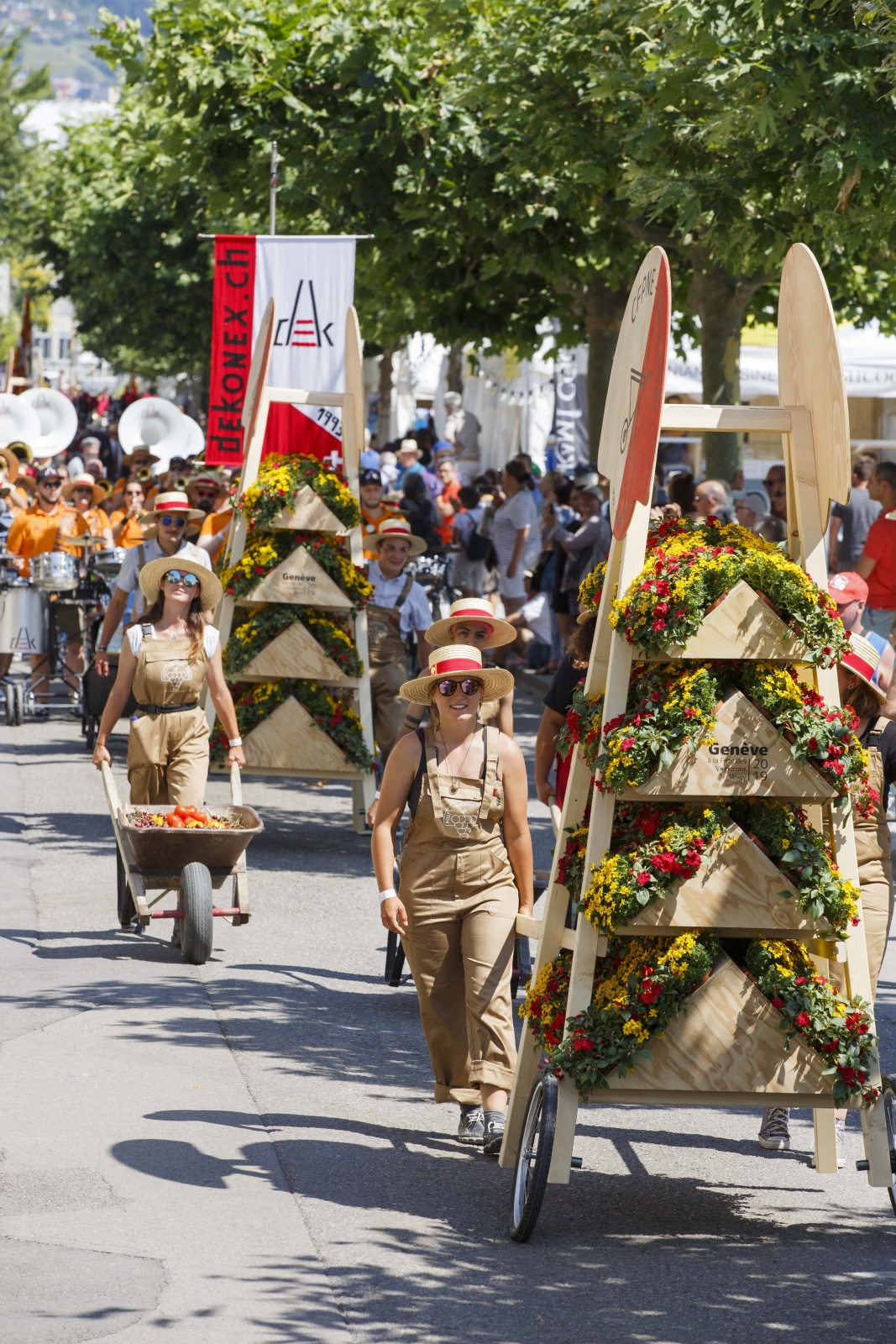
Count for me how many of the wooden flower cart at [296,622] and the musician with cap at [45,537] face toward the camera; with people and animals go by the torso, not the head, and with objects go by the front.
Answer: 2

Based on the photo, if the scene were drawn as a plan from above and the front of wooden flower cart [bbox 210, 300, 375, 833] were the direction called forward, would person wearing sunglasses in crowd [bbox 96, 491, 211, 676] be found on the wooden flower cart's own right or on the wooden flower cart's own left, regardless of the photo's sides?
on the wooden flower cart's own right

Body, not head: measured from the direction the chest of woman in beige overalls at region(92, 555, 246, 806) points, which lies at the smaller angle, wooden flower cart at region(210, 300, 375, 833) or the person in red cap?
the person in red cap

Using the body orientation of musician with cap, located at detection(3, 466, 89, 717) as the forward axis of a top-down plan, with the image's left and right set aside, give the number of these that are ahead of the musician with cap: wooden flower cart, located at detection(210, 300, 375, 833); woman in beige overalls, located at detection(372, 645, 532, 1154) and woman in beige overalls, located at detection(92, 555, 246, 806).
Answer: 3

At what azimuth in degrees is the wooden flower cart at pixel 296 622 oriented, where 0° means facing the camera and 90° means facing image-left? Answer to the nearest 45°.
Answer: approximately 0°

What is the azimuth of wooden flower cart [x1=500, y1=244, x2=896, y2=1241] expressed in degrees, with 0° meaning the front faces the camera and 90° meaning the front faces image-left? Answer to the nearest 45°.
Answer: approximately 0°
